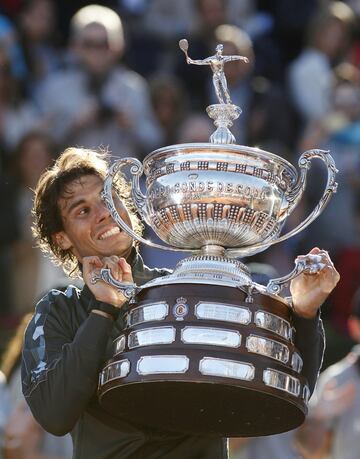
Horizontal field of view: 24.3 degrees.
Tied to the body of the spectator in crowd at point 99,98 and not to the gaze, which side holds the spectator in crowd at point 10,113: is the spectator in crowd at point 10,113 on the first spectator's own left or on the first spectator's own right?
on the first spectator's own right

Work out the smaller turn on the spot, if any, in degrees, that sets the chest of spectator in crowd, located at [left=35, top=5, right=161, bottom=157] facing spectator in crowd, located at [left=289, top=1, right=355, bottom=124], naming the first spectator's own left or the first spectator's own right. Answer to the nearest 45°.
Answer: approximately 90° to the first spectator's own left

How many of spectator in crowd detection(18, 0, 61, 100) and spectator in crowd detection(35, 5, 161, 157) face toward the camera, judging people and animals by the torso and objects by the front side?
2

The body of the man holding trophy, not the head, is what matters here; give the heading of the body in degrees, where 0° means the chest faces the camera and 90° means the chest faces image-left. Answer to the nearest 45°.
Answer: approximately 315°

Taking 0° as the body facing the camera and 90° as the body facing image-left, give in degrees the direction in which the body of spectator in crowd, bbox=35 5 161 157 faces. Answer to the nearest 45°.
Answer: approximately 0°

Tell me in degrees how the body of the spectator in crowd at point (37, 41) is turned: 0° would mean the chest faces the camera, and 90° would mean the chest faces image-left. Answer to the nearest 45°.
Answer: approximately 0°
